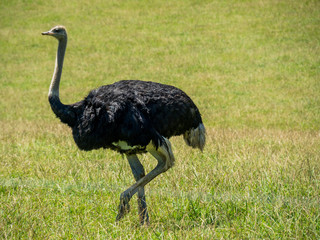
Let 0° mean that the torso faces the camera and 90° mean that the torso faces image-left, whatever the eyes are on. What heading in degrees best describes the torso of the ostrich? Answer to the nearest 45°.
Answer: approximately 90°
